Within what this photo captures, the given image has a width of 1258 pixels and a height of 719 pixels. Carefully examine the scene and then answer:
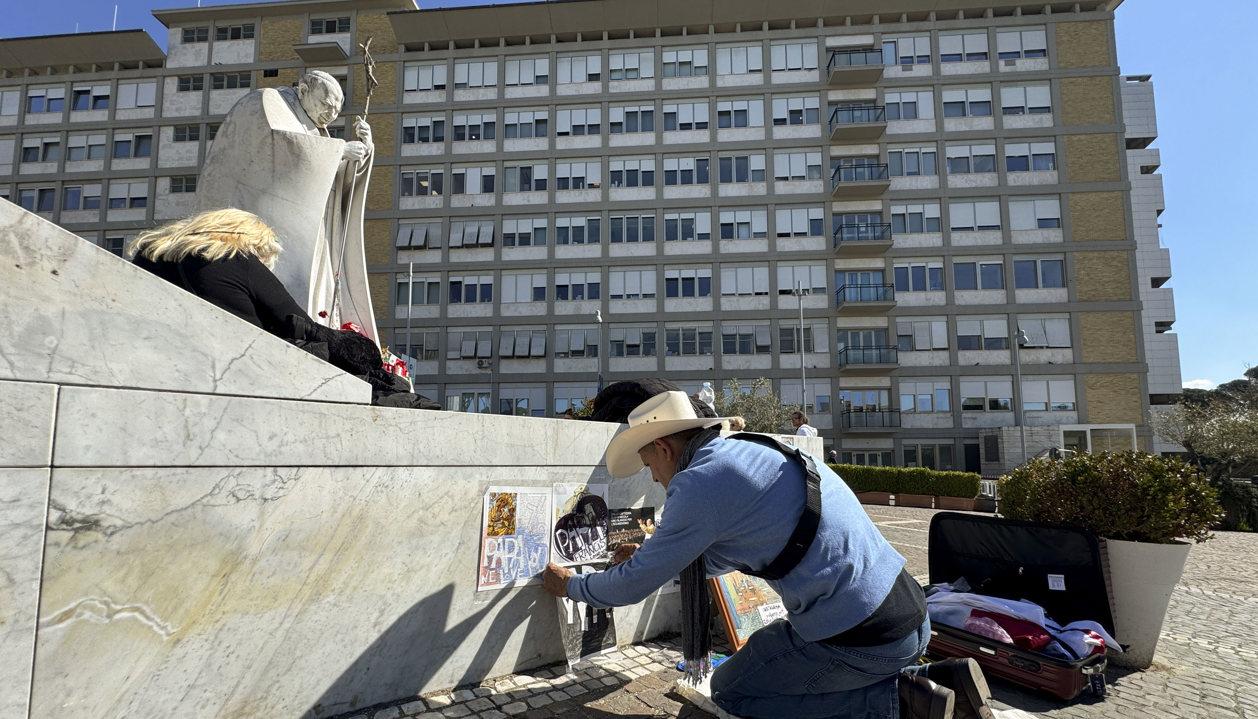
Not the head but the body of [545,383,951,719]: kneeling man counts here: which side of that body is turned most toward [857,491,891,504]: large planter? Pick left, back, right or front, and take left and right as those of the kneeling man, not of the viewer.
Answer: right

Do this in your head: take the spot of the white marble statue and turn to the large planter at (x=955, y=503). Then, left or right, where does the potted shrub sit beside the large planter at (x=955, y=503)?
right

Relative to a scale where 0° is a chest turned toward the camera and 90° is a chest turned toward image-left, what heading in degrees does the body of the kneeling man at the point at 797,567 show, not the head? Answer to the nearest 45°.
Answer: approximately 90°

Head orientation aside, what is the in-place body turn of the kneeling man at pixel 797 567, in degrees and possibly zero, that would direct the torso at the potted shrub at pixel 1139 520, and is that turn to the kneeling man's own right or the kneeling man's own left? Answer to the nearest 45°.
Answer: approximately 135° to the kneeling man's own right

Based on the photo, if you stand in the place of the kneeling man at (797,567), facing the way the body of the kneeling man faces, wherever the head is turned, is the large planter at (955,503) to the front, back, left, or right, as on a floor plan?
right

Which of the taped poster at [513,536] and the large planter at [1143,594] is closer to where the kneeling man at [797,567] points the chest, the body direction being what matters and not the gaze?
the taped poster

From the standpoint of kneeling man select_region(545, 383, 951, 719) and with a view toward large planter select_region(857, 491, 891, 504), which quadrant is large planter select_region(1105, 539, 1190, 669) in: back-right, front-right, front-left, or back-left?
front-right

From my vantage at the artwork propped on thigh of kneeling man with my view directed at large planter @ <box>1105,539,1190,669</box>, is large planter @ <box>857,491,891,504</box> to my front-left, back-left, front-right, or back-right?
front-left

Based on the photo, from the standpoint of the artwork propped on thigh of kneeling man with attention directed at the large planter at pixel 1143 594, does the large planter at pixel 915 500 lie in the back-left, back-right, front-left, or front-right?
front-left

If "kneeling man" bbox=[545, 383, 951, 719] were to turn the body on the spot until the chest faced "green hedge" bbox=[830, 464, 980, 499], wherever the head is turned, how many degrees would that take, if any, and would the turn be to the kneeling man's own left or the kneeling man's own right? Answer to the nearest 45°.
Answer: approximately 90° to the kneeling man's own right

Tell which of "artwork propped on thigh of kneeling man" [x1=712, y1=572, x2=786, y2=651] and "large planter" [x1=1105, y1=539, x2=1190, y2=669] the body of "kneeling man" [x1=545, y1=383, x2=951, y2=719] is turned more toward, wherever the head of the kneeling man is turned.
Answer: the artwork propped on thigh of kneeling man

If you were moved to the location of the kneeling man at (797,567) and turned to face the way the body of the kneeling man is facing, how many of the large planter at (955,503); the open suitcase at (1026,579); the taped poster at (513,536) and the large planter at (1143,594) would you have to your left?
0

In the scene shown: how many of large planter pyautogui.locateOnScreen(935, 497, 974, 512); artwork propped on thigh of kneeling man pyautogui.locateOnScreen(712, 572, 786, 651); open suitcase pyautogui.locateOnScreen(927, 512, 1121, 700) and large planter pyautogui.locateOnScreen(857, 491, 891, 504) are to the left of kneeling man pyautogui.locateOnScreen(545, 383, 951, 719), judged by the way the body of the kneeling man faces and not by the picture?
0

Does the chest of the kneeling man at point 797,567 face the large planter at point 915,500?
no

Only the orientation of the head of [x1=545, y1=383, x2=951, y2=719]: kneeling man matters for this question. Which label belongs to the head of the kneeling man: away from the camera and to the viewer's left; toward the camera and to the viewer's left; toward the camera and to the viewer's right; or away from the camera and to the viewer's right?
away from the camera and to the viewer's left

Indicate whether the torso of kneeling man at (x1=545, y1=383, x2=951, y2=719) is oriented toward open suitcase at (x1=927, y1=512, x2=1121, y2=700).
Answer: no
